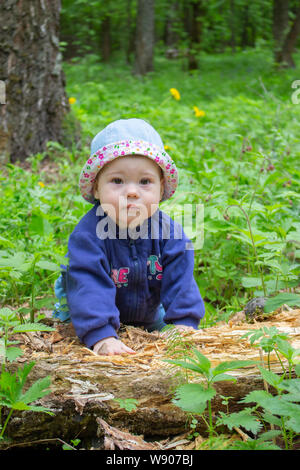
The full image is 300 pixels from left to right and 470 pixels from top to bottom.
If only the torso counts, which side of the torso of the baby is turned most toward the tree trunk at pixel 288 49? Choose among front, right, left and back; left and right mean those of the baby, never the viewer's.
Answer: back

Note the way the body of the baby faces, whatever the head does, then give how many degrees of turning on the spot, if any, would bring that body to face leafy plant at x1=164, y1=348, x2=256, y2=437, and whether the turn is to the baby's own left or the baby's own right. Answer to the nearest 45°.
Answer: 0° — they already face it

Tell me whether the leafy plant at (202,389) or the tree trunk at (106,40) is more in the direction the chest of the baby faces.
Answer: the leafy plant

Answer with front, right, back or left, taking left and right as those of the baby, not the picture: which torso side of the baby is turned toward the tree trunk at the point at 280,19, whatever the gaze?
back

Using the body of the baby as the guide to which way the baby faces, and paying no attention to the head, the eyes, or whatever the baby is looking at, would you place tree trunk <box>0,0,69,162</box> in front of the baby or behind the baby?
behind

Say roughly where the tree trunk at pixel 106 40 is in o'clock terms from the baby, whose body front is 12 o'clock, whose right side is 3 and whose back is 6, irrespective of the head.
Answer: The tree trunk is roughly at 6 o'clock from the baby.

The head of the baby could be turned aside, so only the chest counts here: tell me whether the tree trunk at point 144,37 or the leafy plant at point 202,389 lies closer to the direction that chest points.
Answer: the leafy plant

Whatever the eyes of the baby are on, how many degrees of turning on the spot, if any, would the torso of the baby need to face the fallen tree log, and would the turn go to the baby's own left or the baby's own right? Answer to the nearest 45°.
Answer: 0° — they already face it

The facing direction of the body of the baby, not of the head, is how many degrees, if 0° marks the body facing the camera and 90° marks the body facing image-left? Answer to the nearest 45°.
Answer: approximately 0°

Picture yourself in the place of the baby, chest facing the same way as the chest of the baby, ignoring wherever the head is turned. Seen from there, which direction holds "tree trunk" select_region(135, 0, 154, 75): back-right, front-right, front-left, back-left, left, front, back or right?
back
